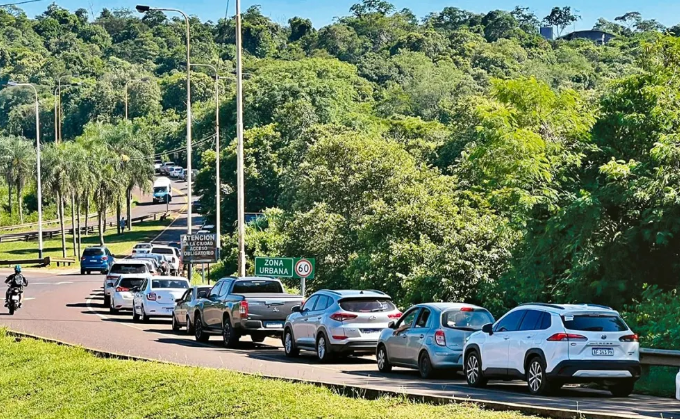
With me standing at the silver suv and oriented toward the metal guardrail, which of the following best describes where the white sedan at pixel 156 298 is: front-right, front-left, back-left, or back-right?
back-left

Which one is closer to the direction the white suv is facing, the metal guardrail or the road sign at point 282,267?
the road sign

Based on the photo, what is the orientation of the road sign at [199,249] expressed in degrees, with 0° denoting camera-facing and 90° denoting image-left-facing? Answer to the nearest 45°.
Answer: approximately 0°

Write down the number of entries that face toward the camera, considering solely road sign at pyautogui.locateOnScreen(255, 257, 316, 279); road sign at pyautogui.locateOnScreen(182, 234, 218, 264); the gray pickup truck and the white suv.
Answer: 2

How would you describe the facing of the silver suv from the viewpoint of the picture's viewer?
facing away from the viewer and to the left of the viewer

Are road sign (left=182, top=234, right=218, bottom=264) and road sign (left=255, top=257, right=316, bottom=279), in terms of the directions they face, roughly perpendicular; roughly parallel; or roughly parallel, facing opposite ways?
roughly parallel

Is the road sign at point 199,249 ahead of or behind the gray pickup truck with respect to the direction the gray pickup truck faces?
ahead

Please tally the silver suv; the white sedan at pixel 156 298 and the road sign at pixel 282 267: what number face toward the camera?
1

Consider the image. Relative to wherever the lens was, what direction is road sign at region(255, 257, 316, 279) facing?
facing the viewer

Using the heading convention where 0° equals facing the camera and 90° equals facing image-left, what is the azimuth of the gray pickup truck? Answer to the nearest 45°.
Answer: approximately 135°

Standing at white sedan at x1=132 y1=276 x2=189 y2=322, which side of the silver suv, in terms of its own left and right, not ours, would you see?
front

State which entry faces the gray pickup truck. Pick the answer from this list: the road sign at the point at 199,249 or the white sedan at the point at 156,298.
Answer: the road sign

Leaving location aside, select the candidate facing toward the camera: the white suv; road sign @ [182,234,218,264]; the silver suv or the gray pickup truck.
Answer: the road sign

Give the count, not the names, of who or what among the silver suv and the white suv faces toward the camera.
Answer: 0

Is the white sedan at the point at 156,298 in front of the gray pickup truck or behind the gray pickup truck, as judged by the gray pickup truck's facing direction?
in front

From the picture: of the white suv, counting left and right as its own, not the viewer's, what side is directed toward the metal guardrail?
right

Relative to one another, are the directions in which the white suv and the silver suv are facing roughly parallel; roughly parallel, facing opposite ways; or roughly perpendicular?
roughly parallel
